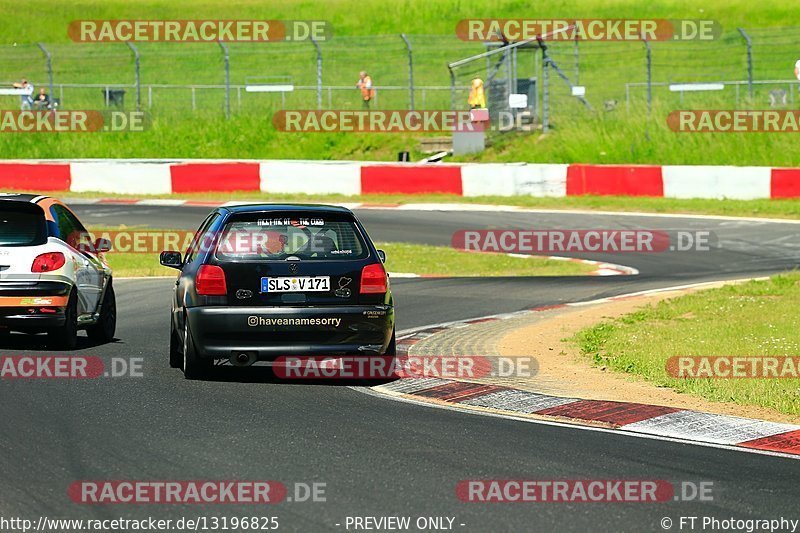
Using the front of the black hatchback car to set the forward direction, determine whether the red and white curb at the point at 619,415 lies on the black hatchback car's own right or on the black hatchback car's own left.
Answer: on the black hatchback car's own right

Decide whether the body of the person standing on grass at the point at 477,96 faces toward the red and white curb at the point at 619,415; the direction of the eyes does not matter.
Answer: yes

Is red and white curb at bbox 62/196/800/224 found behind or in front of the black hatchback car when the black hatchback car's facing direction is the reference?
in front

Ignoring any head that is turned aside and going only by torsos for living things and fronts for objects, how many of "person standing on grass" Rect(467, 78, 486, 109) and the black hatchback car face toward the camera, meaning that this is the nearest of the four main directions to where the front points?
1

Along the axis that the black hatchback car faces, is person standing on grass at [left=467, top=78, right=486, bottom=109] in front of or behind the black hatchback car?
in front

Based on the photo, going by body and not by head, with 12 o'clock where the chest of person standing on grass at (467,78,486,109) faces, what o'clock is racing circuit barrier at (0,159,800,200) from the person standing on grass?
The racing circuit barrier is roughly at 1 o'clock from the person standing on grass.

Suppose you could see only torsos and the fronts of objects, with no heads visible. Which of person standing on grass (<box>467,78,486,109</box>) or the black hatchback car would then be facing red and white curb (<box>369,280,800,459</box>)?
the person standing on grass

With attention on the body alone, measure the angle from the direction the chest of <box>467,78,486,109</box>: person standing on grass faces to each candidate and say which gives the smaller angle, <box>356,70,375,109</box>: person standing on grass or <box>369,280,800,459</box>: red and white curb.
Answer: the red and white curb

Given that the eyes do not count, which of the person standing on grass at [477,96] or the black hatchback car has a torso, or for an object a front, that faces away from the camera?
the black hatchback car

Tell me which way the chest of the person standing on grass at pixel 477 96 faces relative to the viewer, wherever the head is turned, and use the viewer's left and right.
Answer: facing the viewer

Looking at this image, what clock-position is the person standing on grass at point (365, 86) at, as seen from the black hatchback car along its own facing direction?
The person standing on grass is roughly at 12 o'clock from the black hatchback car.

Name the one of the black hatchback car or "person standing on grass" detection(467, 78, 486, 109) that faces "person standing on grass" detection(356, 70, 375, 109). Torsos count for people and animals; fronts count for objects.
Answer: the black hatchback car

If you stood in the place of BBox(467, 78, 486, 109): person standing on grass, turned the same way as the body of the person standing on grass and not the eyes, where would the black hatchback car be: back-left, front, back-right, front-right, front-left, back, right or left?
front

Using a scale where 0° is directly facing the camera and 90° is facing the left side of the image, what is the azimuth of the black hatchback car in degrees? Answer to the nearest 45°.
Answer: approximately 180°

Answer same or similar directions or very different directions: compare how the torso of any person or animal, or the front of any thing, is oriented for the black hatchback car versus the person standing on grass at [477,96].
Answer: very different directions

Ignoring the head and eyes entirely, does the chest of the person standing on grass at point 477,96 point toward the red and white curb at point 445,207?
yes
